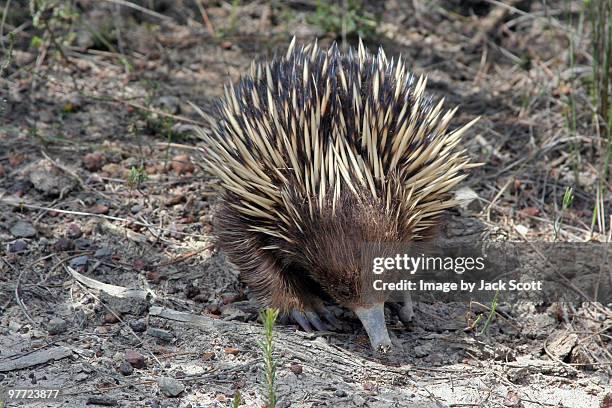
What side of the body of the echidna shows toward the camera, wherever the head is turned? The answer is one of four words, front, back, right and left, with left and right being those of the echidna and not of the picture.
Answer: front

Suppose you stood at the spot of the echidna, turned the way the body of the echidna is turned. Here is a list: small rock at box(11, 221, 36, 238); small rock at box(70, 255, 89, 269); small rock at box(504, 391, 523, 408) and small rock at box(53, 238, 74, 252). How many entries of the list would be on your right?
3

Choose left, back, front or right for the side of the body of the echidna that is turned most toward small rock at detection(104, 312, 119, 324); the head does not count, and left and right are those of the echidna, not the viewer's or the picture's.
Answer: right

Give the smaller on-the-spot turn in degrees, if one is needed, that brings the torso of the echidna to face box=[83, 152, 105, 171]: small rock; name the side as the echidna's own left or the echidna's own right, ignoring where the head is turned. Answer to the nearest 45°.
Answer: approximately 135° to the echidna's own right

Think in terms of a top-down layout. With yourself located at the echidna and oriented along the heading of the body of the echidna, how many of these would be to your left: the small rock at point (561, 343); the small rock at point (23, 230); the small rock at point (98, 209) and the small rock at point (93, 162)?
1

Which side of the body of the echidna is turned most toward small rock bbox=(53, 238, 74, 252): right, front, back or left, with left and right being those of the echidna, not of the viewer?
right

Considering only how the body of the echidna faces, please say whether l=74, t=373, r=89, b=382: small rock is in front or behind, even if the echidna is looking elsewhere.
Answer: in front

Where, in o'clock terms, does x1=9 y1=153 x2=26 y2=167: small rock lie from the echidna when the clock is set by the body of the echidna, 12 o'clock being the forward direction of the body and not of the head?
The small rock is roughly at 4 o'clock from the echidna.

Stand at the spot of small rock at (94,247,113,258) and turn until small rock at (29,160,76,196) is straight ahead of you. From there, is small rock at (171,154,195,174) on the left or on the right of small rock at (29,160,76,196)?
right

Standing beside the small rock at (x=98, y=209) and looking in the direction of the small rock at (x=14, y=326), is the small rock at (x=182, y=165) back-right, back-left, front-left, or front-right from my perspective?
back-left

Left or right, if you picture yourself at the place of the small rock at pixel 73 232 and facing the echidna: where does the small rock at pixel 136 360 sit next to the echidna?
right

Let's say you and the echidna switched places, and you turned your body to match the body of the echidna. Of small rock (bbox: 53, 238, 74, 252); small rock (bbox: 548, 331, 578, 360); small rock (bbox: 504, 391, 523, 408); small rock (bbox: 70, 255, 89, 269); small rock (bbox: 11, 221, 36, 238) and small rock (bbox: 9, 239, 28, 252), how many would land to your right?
4

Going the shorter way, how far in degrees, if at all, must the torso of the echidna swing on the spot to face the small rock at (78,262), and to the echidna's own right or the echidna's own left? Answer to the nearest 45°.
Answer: approximately 90° to the echidna's own right

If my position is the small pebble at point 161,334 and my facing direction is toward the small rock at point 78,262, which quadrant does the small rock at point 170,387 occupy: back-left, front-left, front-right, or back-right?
back-left
